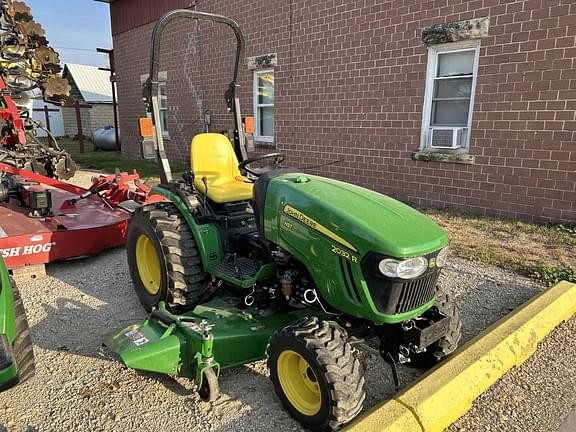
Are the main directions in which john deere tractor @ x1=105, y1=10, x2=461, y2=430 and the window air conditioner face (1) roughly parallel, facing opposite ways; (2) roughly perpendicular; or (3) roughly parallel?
roughly perpendicular

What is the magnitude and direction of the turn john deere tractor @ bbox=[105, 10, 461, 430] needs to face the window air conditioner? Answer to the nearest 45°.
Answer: approximately 90° to its left

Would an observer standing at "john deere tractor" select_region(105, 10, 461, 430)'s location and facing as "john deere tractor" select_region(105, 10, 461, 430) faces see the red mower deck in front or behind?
behind

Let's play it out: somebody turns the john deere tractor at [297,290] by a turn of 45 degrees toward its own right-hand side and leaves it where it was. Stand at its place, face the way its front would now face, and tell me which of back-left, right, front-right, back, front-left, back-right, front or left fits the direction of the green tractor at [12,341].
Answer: right

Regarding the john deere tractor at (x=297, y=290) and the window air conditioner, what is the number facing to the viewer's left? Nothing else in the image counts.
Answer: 0

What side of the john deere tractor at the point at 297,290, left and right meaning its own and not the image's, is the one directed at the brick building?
left

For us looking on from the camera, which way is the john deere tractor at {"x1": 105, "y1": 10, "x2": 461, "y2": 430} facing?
facing the viewer and to the right of the viewer
